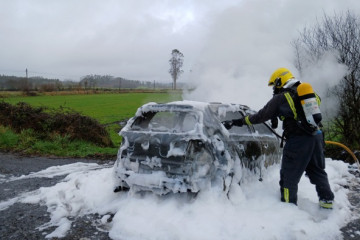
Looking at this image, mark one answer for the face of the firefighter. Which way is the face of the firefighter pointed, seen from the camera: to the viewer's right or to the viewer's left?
to the viewer's left

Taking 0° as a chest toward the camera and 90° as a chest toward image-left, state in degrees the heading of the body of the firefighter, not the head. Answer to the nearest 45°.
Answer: approximately 90°

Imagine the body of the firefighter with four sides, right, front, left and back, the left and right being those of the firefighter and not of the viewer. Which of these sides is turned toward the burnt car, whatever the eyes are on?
front

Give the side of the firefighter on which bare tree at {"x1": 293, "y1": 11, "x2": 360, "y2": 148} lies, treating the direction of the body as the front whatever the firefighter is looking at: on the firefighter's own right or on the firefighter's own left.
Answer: on the firefighter's own right

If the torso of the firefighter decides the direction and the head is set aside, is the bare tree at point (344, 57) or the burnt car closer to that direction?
the burnt car

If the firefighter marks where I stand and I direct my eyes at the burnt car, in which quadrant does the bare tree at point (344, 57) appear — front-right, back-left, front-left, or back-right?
back-right
